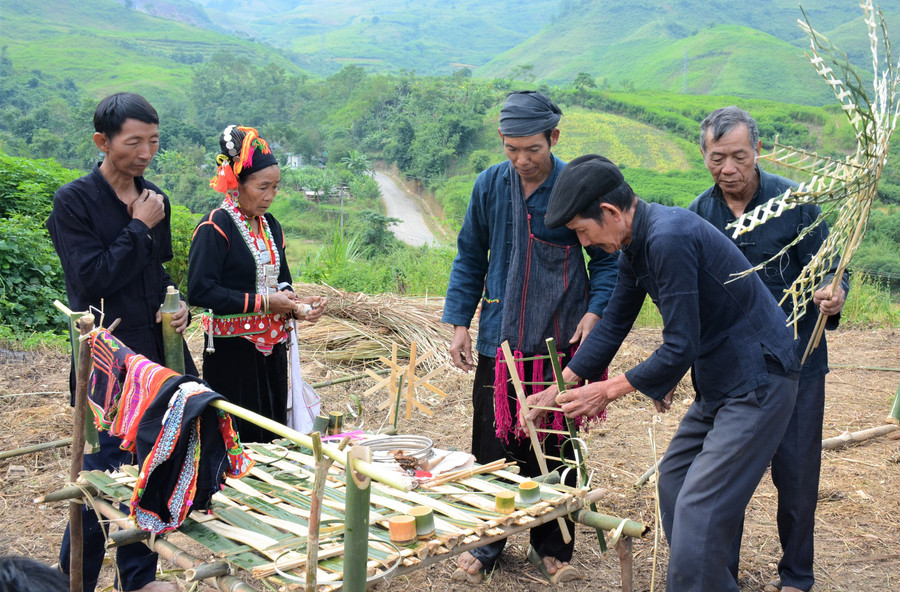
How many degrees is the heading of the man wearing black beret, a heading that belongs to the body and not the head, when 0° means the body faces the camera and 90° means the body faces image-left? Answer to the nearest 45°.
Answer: approximately 90°

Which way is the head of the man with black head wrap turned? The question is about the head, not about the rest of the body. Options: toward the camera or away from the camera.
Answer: toward the camera

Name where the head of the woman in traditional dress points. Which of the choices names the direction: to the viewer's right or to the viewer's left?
to the viewer's right

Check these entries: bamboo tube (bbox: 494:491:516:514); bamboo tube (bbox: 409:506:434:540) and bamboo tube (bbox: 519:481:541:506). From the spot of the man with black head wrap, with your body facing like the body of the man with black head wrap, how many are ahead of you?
3

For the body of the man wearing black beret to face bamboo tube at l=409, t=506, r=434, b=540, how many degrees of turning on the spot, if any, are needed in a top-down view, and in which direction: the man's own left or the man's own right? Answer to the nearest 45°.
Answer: approximately 45° to the man's own left

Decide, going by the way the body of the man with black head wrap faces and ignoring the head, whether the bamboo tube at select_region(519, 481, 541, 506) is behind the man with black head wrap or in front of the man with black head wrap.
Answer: in front

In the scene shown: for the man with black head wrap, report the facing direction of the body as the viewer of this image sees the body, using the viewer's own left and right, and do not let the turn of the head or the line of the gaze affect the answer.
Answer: facing the viewer

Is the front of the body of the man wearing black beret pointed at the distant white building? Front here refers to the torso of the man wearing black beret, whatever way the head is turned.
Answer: no

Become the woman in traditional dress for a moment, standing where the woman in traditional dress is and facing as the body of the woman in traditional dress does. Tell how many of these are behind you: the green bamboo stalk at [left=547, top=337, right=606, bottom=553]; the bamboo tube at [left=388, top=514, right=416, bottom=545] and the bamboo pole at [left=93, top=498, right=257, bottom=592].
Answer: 0

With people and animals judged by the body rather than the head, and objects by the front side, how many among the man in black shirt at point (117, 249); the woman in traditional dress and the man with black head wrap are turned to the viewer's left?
0

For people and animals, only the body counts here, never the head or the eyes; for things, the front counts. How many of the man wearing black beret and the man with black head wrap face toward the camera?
1

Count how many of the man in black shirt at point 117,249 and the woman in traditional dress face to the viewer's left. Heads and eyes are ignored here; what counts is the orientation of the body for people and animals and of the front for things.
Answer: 0

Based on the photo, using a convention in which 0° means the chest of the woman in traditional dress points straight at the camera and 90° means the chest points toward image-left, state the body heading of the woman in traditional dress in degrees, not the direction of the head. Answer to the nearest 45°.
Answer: approximately 315°

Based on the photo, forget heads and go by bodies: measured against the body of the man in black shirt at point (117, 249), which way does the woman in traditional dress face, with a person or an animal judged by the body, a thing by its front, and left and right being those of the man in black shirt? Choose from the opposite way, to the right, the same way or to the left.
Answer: the same way
